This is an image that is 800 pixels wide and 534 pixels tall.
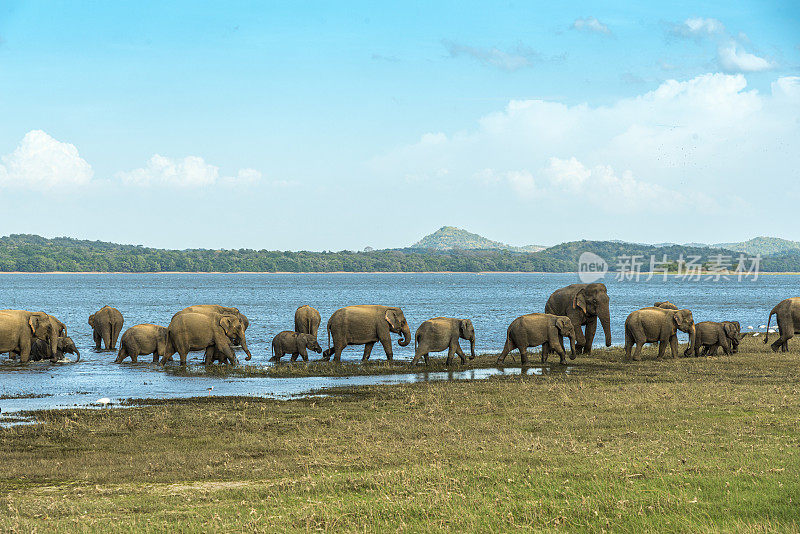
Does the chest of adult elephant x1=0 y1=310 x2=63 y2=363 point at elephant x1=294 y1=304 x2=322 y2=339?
yes

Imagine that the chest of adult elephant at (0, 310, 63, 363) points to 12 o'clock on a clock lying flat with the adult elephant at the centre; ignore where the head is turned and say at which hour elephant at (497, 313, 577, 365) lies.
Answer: The elephant is roughly at 1 o'clock from the adult elephant.

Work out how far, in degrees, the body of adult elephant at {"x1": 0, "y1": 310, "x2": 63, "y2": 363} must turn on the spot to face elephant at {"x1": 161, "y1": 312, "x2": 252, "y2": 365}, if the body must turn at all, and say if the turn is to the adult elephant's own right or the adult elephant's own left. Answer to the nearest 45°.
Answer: approximately 45° to the adult elephant's own right

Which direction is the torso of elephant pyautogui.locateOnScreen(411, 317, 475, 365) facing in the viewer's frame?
to the viewer's right

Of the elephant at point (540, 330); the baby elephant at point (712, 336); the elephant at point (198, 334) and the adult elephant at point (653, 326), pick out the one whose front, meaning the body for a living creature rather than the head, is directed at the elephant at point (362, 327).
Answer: the elephant at point (198, 334)

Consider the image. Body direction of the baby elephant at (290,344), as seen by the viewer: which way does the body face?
to the viewer's right

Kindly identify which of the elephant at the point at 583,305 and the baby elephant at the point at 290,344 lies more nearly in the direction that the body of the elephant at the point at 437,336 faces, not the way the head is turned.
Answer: the elephant

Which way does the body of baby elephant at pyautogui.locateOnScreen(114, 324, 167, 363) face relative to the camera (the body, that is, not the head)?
to the viewer's right

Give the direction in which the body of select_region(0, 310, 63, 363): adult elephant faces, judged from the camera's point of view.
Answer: to the viewer's right

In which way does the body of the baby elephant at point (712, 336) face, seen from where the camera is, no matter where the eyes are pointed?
to the viewer's right

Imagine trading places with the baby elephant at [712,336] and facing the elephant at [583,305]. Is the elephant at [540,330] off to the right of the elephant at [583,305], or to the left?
left

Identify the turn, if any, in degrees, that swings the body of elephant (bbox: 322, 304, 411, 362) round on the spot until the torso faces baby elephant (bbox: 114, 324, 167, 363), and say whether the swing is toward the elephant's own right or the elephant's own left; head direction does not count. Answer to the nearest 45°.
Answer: approximately 180°

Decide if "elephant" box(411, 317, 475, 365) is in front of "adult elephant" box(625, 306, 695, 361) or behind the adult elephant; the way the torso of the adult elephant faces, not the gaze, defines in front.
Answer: behind

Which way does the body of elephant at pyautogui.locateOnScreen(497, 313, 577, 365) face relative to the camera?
to the viewer's right

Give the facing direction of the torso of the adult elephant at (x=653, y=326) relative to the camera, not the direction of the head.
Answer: to the viewer's right

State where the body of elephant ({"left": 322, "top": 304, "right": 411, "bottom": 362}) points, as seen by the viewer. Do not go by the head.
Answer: to the viewer's right

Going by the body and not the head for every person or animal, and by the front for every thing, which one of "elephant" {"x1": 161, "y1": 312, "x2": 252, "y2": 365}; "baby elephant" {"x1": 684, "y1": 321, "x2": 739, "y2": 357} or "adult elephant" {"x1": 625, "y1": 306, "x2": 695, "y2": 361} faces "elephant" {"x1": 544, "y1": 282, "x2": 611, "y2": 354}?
"elephant" {"x1": 161, "y1": 312, "x2": 252, "y2": 365}
